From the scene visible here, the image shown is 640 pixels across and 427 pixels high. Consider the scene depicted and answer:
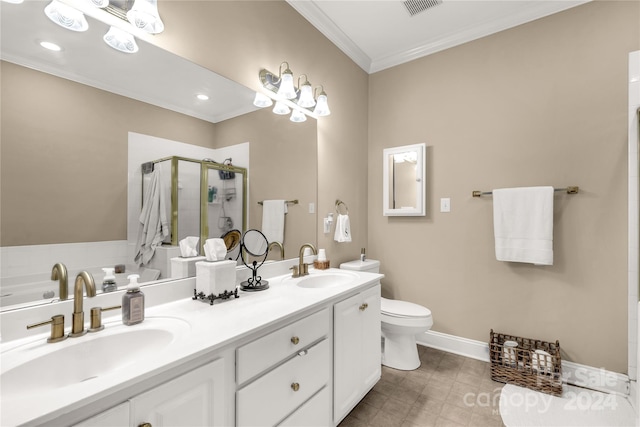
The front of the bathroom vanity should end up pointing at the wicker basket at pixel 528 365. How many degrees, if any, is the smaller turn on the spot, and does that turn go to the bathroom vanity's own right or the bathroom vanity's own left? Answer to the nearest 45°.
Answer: approximately 45° to the bathroom vanity's own left

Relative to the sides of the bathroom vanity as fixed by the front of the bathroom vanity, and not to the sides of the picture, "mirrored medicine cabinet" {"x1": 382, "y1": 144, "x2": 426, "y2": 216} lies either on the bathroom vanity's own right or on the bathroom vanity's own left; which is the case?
on the bathroom vanity's own left

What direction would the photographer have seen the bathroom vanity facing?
facing the viewer and to the right of the viewer

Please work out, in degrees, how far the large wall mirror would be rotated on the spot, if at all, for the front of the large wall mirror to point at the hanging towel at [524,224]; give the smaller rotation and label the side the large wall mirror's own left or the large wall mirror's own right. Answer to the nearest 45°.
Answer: approximately 45° to the large wall mirror's own left

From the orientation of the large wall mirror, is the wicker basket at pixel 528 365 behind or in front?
in front

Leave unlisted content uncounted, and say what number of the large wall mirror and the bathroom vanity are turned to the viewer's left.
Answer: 0

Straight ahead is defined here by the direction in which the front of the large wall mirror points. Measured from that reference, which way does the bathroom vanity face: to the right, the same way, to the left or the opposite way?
the same way

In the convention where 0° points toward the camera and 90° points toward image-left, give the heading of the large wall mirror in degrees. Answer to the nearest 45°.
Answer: approximately 315°

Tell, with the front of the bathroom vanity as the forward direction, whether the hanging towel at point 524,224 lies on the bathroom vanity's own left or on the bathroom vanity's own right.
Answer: on the bathroom vanity's own left
